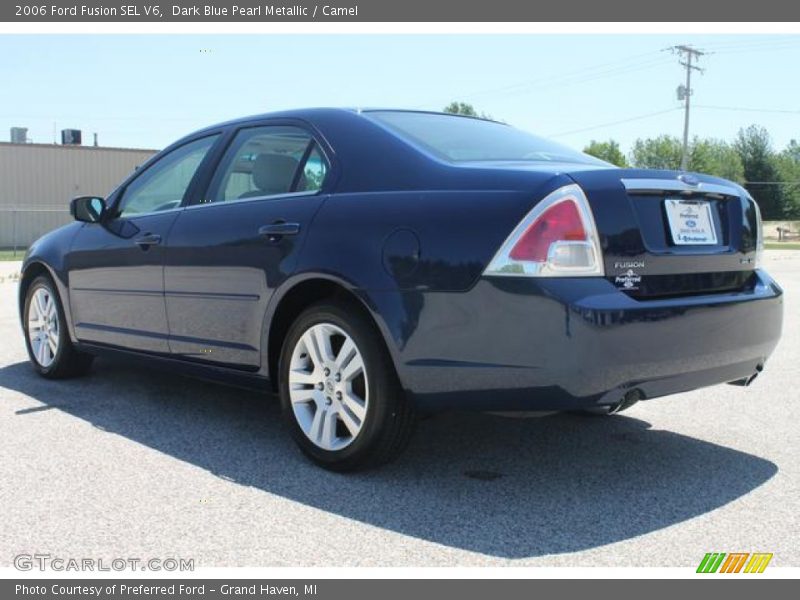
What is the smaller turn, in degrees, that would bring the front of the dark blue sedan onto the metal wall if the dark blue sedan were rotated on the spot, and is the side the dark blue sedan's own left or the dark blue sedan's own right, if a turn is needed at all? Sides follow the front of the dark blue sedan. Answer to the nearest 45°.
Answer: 0° — it already faces it

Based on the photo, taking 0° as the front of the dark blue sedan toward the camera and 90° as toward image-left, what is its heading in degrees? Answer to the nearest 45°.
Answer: approximately 135°
